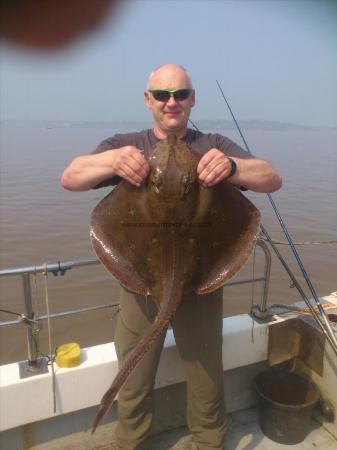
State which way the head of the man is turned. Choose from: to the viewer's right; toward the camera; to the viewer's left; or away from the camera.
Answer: toward the camera

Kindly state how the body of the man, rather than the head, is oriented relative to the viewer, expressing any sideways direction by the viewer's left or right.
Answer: facing the viewer

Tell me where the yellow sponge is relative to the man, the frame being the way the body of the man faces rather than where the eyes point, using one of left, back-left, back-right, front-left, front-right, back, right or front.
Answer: right
